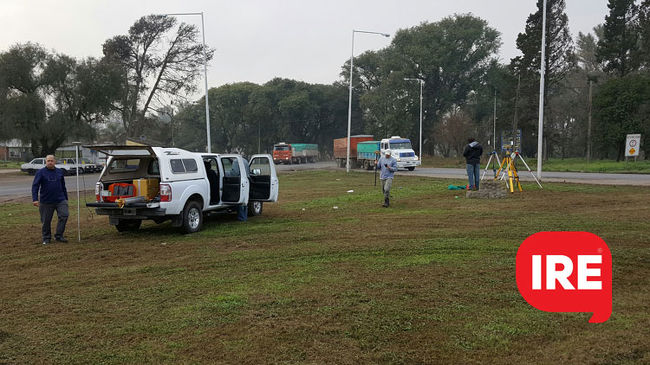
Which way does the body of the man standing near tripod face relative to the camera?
away from the camera

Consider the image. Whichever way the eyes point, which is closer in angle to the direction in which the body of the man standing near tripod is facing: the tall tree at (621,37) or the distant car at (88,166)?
the tall tree

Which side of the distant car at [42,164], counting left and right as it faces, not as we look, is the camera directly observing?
left

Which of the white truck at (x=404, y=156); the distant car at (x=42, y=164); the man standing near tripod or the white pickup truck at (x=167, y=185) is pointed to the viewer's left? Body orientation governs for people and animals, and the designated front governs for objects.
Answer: the distant car

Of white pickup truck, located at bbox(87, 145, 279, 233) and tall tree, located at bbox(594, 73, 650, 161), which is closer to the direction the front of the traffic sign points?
the white pickup truck

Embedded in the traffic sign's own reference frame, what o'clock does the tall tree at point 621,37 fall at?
The tall tree is roughly at 6 o'clock from the traffic sign.

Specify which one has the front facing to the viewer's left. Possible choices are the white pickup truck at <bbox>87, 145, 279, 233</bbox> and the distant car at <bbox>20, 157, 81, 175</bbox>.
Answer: the distant car

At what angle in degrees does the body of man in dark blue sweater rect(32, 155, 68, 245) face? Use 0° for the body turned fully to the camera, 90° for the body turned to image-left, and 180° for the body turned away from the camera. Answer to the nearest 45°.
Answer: approximately 0°
